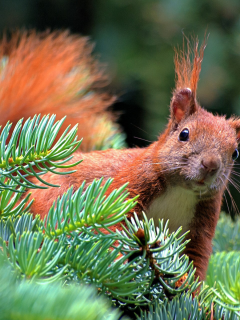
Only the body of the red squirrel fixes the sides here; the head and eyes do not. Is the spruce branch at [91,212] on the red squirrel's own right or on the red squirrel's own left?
on the red squirrel's own right

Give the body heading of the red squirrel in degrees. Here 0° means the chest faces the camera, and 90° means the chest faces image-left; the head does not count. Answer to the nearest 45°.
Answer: approximately 315°

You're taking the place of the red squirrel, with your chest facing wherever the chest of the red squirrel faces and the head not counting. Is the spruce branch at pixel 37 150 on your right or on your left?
on your right

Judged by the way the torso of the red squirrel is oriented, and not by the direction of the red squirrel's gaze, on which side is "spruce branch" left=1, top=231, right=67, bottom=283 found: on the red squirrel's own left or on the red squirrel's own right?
on the red squirrel's own right

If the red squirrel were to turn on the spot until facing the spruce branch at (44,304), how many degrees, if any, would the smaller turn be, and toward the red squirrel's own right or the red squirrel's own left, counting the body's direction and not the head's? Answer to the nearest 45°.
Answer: approximately 45° to the red squirrel's own right
